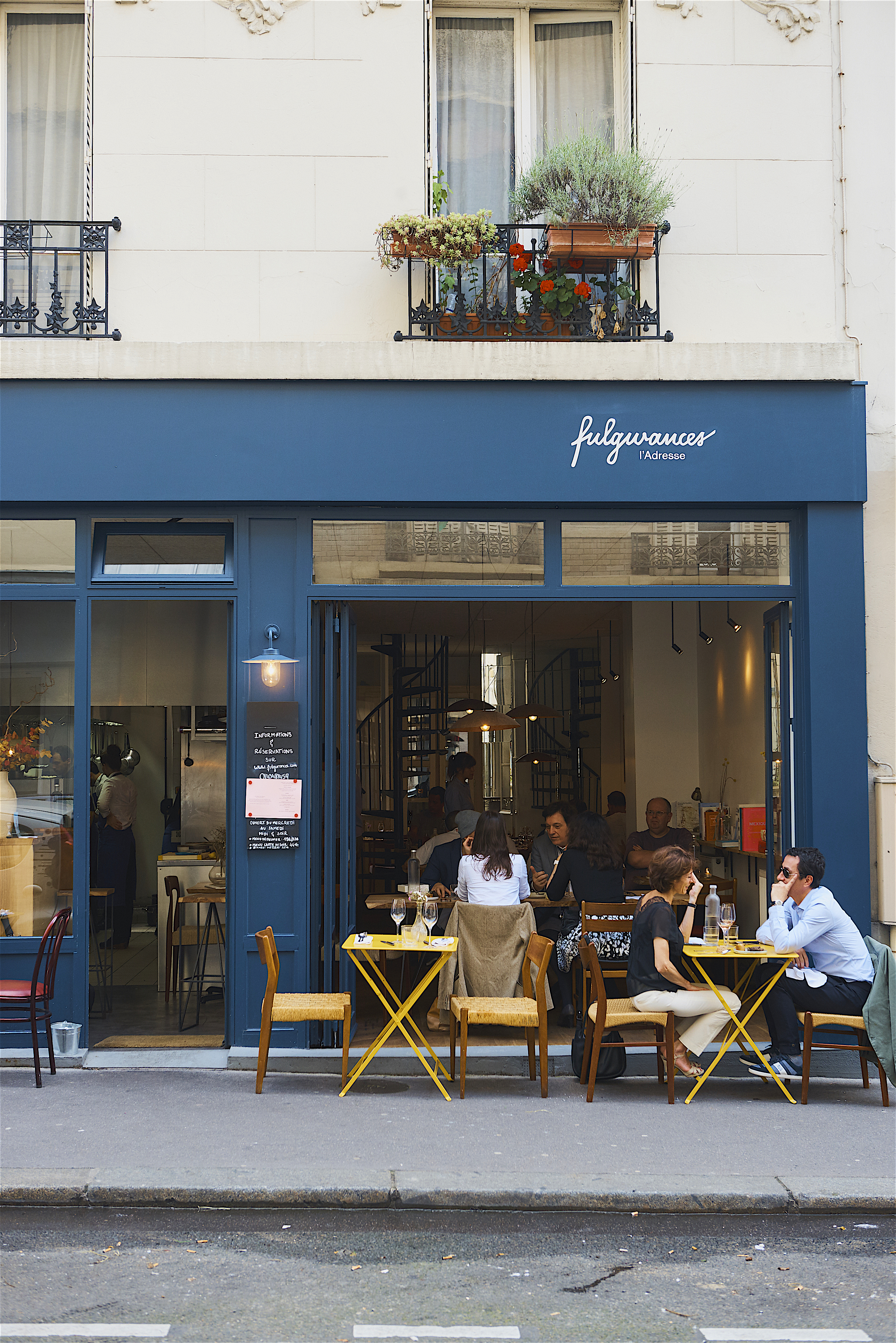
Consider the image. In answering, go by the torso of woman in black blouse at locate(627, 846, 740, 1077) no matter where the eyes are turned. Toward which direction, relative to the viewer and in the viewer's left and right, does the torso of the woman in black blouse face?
facing to the right of the viewer

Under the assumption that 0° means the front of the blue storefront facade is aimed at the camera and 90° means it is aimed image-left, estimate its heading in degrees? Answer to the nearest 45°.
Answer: approximately 0°

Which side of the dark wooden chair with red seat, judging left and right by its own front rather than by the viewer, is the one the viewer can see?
left

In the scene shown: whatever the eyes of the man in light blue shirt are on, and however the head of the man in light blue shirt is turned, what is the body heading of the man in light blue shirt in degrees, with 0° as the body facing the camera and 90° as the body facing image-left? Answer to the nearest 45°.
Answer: approximately 90°

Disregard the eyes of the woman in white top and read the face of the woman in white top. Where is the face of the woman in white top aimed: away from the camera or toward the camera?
away from the camera

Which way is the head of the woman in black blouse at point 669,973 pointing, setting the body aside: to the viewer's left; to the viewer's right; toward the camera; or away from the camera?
to the viewer's right

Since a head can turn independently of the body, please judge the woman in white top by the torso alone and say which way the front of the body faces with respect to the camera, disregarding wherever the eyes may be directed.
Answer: away from the camera

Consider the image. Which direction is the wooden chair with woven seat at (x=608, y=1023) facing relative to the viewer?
to the viewer's right

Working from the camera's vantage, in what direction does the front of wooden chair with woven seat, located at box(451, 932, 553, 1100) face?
facing to the left of the viewer

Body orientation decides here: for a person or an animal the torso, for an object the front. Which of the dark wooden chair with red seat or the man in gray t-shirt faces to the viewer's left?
the dark wooden chair with red seat
